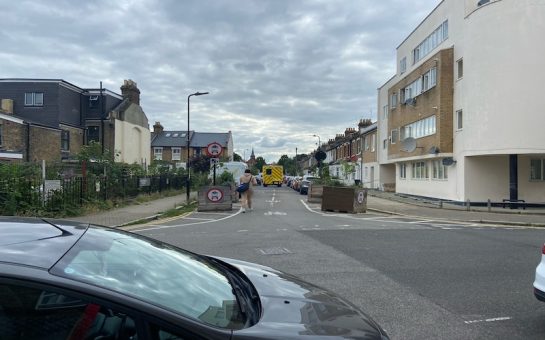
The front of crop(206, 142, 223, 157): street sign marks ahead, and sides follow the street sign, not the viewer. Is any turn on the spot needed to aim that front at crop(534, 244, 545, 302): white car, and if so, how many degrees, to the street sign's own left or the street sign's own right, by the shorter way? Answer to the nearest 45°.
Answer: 0° — it already faces it

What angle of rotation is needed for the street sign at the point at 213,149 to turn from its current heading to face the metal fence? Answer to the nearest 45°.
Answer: approximately 45° to its right

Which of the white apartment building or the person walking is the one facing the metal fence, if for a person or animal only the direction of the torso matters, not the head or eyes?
the white apartment building

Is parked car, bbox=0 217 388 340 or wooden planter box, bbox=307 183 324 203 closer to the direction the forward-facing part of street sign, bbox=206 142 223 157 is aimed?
the parked car

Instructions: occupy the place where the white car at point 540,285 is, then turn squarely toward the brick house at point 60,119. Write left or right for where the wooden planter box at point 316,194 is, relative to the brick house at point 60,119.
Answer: right
